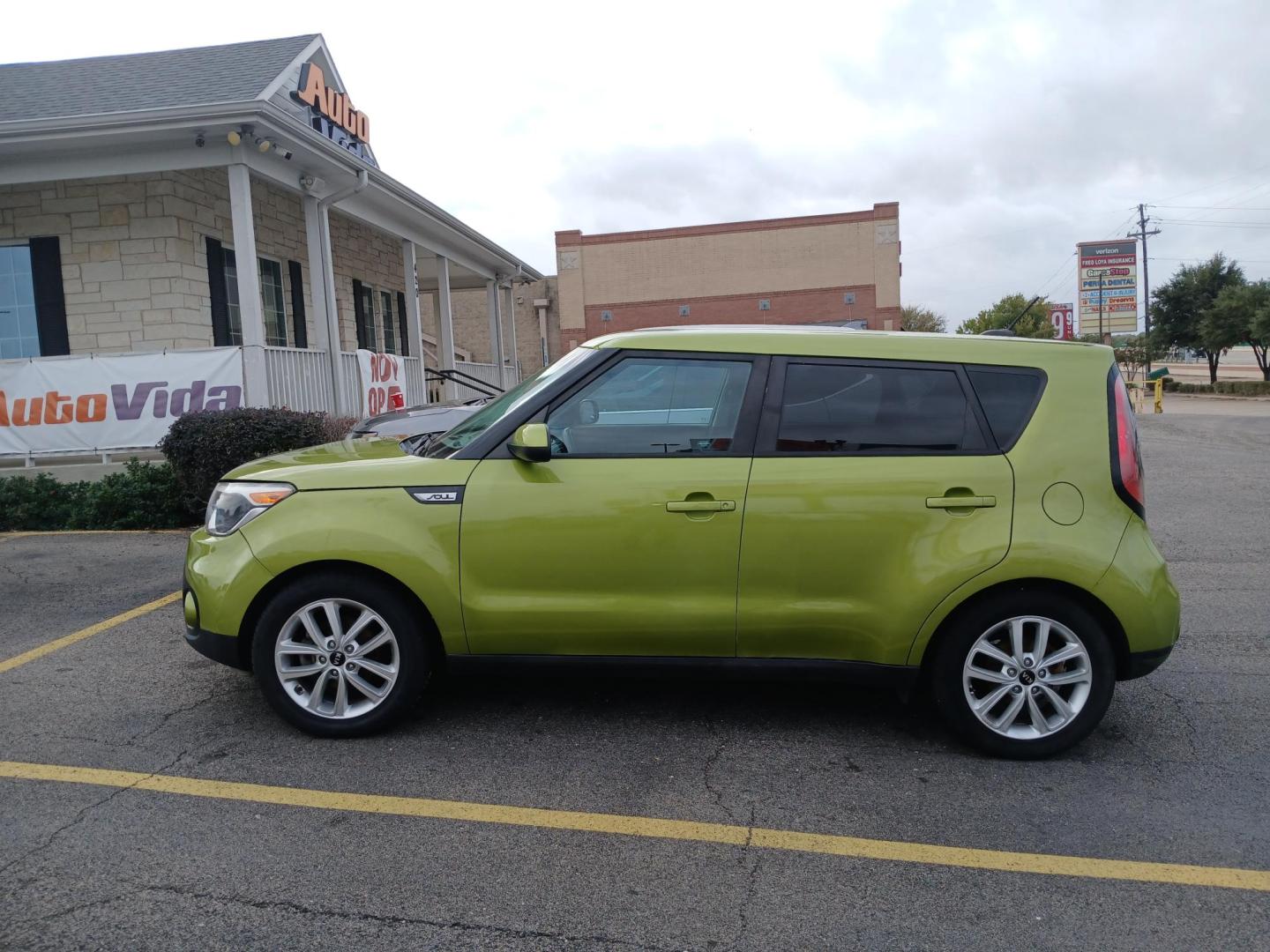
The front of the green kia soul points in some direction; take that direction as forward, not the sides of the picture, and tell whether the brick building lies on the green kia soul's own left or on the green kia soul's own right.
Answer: on the green kia soul's own right

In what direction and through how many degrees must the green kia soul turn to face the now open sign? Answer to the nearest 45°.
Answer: approximately 45° to its right

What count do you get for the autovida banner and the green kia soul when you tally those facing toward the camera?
1

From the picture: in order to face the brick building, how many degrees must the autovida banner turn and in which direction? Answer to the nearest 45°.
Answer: approximately 135° to its left

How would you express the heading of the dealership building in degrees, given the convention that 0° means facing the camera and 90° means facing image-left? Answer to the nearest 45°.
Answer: approximately 315°

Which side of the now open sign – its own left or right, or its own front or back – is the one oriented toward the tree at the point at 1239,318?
left

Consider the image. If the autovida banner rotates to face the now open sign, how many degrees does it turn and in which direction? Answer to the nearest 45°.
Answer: approximately 135° to its left

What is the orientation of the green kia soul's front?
to the viewer's left

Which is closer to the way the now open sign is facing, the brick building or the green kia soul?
the green kia soul

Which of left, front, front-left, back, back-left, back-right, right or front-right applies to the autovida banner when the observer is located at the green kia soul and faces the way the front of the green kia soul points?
front-right

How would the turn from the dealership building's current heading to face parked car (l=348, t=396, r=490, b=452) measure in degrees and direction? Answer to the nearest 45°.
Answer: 0° — it already faces it

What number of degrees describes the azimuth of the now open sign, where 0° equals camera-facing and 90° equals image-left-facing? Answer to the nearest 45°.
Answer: approximately 315°
